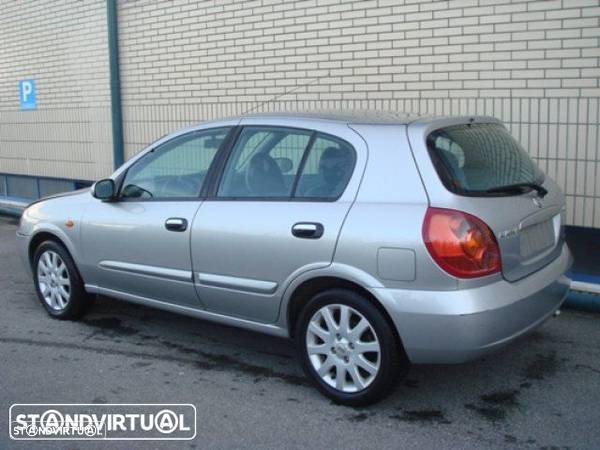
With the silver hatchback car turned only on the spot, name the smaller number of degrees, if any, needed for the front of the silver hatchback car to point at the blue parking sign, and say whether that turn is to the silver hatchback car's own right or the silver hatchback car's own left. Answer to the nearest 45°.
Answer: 0° — it already faces it

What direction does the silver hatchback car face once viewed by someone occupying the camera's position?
facing away from the viewer and to the left of the viewer

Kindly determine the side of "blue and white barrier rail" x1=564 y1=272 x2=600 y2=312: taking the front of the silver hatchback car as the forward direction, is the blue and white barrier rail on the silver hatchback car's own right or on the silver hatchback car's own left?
on the silver hatchback car's own right

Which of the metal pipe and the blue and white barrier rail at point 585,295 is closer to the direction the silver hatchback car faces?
the metal pipe

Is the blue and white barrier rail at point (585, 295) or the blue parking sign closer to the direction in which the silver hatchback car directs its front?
the blue parking sign
